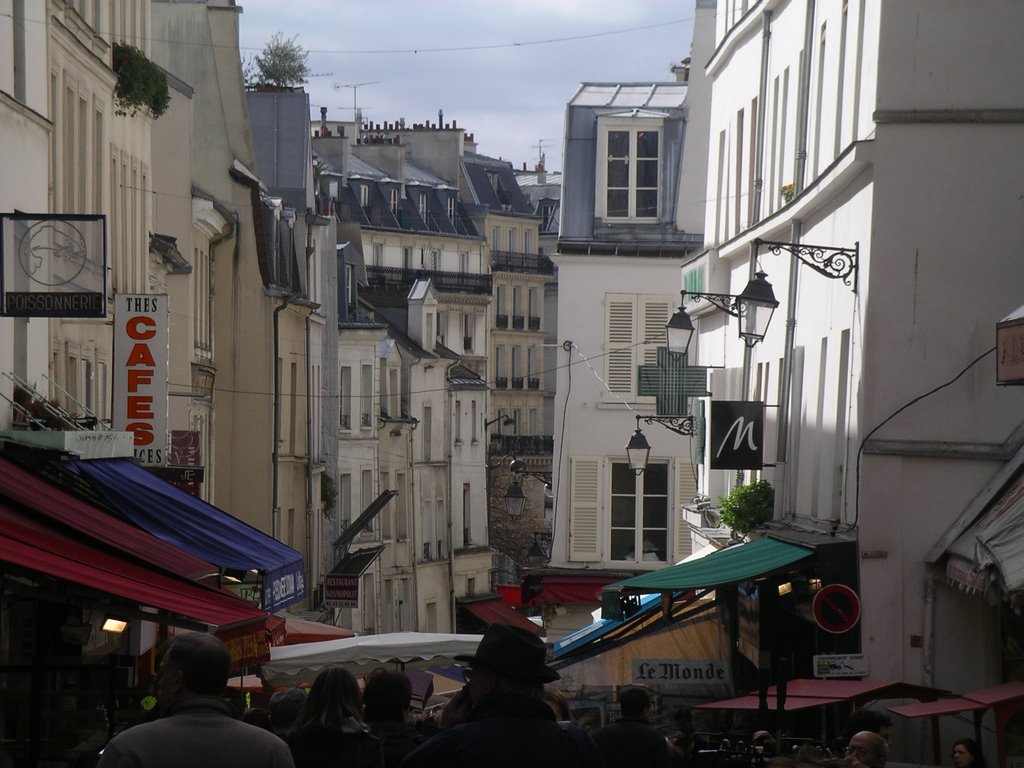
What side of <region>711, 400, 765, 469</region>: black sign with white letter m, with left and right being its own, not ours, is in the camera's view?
front

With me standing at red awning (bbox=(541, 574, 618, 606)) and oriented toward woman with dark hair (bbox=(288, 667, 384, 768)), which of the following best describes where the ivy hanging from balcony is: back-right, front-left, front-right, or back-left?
front-right

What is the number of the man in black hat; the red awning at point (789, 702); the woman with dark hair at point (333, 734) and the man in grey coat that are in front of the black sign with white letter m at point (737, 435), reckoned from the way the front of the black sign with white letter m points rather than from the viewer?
4

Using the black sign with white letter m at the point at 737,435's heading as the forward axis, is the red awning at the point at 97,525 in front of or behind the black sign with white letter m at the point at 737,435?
in front

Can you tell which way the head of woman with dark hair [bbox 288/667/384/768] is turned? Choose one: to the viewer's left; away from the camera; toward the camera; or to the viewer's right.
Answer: away from the camera

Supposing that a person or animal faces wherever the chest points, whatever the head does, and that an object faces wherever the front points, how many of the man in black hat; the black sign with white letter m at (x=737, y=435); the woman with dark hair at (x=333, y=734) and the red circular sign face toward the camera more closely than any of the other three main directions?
2

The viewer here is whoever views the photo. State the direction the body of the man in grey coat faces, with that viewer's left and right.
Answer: facing away from the viewer

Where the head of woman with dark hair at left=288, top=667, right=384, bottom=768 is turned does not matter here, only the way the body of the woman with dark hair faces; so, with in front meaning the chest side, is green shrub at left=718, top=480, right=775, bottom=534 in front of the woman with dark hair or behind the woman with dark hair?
in front

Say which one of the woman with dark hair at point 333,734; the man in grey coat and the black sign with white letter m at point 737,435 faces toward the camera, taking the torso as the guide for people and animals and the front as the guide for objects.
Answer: the black sign with white letter m

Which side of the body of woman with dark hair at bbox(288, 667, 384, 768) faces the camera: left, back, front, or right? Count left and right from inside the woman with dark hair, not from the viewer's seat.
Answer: back

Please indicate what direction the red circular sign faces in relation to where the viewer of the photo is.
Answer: facing the viewer

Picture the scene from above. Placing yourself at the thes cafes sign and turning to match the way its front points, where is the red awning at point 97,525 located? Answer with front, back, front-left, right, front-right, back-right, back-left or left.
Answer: front
